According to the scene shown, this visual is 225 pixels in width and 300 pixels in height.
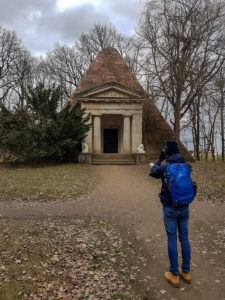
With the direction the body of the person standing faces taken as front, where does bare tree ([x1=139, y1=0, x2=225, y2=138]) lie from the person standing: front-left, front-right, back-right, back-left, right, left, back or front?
front-right

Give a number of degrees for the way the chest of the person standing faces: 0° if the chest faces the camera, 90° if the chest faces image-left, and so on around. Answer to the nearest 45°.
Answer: approximately 135°

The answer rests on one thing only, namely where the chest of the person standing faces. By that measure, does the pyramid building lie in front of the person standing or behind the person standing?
in front

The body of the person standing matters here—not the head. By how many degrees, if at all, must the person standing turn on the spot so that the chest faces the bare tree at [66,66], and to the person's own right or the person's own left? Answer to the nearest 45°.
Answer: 0° — they already face it

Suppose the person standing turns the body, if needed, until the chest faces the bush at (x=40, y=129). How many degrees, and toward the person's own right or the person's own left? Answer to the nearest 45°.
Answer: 0° — they already face it

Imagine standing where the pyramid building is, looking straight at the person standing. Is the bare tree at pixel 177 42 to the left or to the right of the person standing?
left
